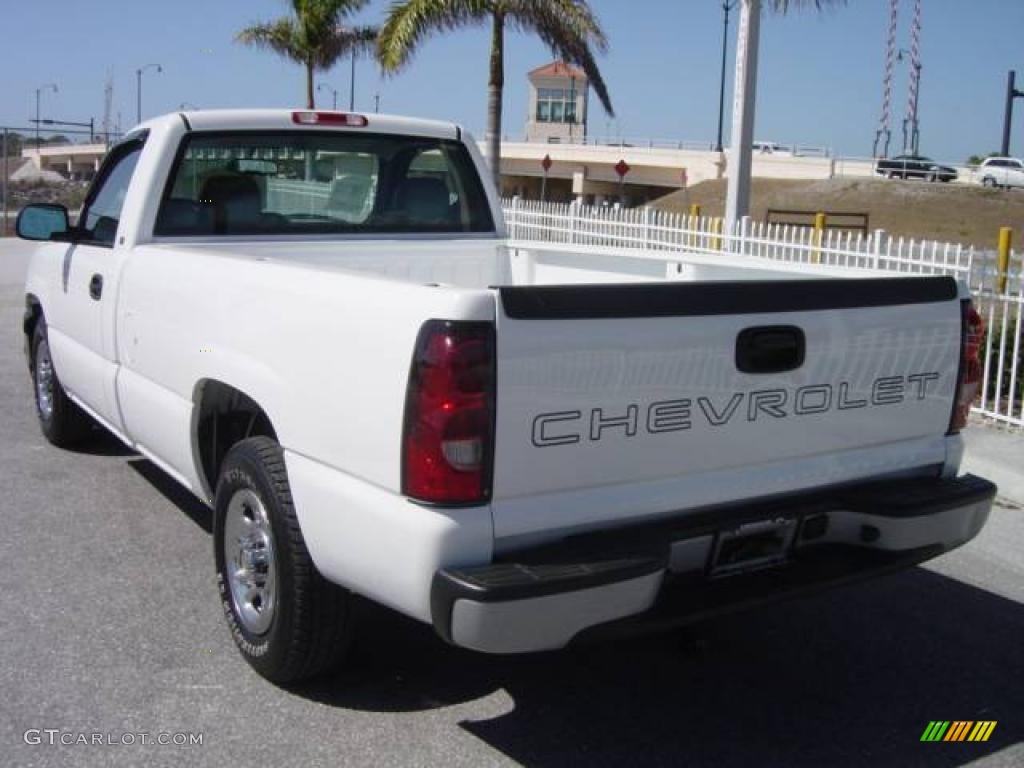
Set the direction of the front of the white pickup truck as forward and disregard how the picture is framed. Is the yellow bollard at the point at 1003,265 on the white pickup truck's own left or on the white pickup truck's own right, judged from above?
on the white pickup truck's own right

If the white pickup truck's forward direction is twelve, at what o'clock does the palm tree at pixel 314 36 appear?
The palm tree is roughly at 1 o'clock from the white pickup truck.

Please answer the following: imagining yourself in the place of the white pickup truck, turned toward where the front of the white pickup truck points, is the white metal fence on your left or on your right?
on your right

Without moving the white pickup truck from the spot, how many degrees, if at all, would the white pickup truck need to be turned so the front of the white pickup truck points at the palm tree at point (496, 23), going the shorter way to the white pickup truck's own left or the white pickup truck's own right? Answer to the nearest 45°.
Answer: approximately 45° to the white pickup truck's own right

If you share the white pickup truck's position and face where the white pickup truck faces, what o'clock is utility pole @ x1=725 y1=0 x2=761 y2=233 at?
The utility pole is roughly at 2 o'clock from the white pickup truck.

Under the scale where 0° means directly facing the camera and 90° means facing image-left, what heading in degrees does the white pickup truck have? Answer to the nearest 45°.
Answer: approximately 135°
